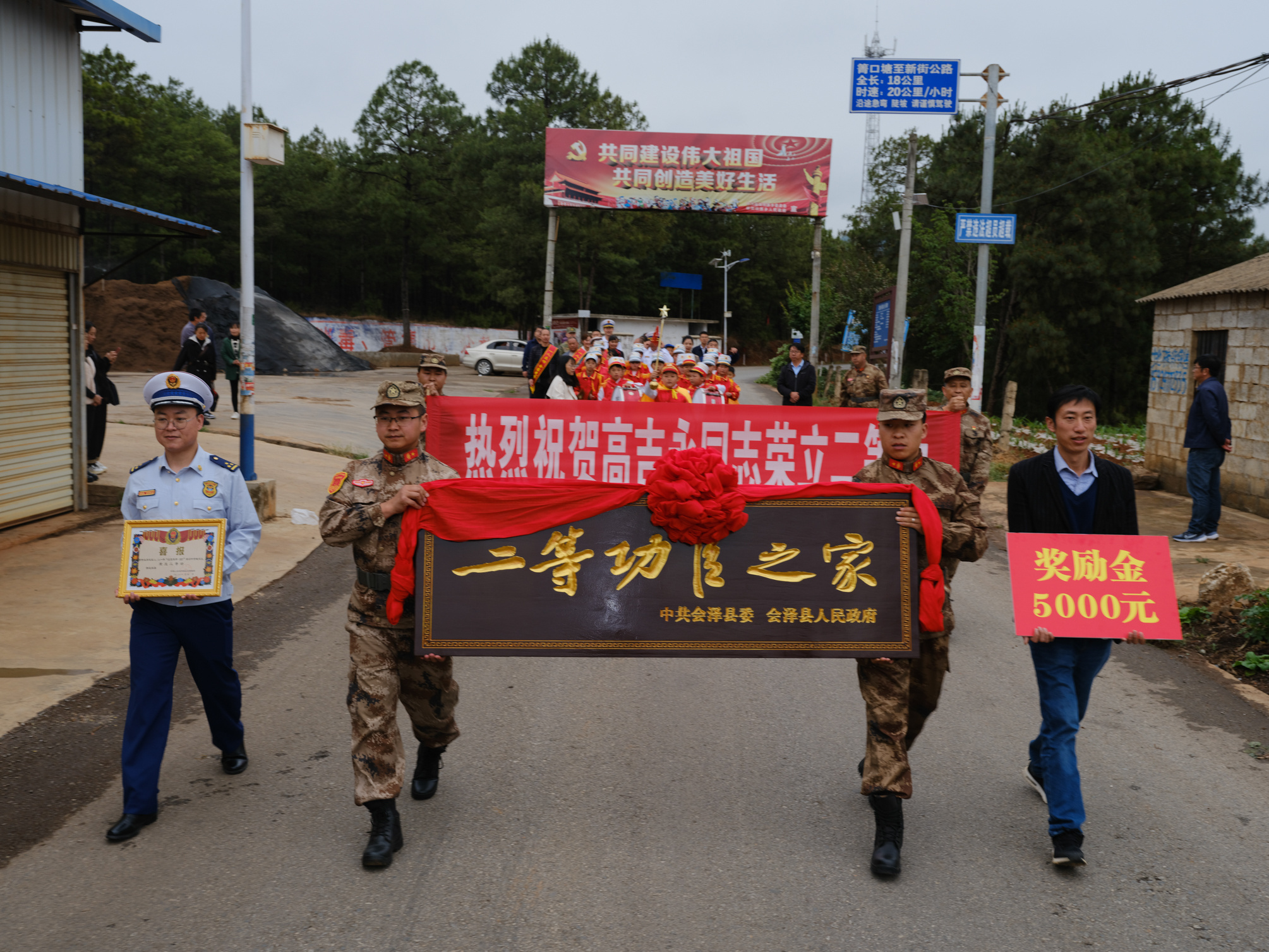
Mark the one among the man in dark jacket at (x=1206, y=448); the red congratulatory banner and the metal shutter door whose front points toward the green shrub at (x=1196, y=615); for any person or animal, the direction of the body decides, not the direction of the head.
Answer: the metal shutter door

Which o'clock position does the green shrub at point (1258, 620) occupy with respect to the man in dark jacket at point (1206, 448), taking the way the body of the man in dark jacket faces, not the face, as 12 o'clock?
The green shrub is roughly at 9 o'clock from the man in dark jacket.

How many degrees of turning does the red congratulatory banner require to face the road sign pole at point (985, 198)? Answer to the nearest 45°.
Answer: approximately 135° to its left

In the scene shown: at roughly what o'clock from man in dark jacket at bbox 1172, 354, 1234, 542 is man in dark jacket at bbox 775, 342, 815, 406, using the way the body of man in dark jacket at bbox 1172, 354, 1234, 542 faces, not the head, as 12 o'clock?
man in dark jacket at bbox 775, 342, 815, 406 is roughly at 1 o'clock from man in dark jacket at bbox 1172, 354, 1234, 542.

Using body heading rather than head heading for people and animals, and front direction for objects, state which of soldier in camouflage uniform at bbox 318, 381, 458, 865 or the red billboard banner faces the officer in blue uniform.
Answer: the red billboard banner

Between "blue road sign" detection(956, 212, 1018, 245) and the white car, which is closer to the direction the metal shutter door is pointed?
the blue road sign

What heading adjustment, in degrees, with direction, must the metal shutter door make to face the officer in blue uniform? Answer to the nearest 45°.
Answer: approximately 45° to its right

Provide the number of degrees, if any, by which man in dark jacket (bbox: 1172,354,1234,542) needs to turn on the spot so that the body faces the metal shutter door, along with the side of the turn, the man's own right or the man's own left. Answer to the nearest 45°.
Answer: approximately 45° to the man's own left

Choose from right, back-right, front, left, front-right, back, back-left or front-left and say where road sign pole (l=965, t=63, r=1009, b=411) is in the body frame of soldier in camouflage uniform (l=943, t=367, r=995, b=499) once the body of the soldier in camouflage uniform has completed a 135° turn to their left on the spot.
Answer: front-left

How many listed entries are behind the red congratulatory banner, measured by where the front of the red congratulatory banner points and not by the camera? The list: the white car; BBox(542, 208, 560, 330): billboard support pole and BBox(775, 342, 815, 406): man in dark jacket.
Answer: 3

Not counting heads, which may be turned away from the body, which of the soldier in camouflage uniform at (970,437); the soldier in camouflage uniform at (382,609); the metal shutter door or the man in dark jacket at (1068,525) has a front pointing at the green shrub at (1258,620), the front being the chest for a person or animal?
the metal shutter door

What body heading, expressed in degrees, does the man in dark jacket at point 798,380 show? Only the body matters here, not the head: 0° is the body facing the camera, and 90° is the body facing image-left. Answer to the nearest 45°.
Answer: approximately 0°
